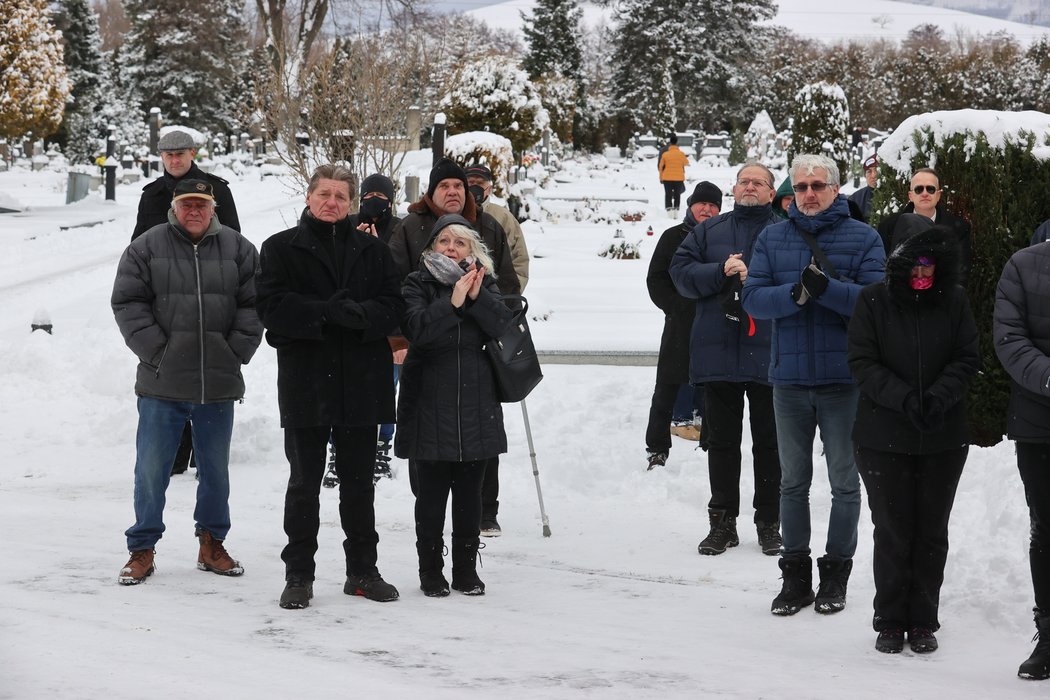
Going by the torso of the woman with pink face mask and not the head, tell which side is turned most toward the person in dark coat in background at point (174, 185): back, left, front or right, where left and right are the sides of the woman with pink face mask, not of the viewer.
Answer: right

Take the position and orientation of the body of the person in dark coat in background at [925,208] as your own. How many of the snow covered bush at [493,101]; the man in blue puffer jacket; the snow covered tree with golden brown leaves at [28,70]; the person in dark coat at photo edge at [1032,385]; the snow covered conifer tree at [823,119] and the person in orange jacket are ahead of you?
2

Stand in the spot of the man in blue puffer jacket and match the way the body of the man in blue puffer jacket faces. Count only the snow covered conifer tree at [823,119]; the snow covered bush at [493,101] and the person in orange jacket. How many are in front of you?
0

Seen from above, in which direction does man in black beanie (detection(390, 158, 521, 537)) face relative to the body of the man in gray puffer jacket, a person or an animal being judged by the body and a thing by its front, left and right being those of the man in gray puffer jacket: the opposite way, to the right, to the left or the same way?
the same way

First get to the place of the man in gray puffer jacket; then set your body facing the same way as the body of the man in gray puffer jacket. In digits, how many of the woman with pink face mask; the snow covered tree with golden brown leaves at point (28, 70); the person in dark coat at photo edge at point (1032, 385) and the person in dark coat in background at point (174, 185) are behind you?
2

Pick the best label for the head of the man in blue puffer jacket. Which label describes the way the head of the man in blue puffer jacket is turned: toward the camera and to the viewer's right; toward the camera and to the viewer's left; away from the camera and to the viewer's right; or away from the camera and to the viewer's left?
toward the camera and to the viewer's left

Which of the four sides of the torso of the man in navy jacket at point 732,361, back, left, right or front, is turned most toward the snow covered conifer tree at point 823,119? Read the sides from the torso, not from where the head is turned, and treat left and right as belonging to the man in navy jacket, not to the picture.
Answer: back

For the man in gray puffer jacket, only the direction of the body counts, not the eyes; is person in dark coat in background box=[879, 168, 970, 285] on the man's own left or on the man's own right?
on the man's own left

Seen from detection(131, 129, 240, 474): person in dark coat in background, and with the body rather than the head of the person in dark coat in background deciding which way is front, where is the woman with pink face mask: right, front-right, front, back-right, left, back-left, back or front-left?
front-left

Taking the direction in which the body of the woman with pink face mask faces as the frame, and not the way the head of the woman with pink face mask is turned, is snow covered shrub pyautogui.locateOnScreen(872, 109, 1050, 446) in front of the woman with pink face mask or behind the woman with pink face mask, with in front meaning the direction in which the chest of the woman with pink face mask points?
behind

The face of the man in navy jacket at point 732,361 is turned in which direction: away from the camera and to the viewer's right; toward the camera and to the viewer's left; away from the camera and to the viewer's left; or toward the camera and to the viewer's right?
toward the camera and to the viewer's left

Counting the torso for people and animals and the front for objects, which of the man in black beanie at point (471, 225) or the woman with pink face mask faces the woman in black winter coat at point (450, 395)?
the man in black beanie

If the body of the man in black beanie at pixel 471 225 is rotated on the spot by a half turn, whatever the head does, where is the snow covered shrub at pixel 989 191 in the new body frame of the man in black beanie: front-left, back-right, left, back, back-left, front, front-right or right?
right

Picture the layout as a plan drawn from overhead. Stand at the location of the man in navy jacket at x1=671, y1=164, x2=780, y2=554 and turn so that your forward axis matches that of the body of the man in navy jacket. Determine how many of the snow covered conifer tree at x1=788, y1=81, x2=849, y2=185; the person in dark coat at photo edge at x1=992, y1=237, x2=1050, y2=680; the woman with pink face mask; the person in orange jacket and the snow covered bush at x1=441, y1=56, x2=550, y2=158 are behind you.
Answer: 3

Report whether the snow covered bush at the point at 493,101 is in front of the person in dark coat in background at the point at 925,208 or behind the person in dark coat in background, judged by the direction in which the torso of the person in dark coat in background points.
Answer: behind

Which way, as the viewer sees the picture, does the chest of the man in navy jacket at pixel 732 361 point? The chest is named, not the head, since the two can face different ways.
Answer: toward the camera

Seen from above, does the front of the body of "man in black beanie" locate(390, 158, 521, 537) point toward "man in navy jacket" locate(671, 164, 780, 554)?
no

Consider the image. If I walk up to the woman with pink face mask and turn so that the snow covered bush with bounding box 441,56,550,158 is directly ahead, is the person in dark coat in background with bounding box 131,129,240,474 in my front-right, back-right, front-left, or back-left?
front-left

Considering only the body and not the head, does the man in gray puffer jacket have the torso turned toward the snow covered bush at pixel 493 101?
no

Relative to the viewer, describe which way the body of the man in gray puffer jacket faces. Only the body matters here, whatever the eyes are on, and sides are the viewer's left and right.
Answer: facing the viewer

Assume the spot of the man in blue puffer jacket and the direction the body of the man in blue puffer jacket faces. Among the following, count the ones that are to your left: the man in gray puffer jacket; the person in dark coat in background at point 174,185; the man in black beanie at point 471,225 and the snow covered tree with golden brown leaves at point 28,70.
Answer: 0

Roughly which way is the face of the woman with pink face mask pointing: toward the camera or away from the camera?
toward the camera

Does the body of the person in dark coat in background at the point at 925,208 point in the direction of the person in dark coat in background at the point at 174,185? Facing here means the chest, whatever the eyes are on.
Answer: no

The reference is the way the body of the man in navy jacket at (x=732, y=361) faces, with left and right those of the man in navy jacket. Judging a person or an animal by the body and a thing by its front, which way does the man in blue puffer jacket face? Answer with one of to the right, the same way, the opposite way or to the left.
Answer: the same way

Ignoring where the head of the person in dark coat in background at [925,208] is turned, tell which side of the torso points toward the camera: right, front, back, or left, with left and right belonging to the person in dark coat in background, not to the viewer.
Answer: front

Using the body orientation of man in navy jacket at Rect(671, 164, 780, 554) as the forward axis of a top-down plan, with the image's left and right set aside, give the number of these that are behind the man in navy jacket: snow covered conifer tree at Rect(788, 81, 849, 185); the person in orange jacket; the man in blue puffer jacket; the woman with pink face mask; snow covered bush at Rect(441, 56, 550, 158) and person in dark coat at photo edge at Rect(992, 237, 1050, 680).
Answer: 3
